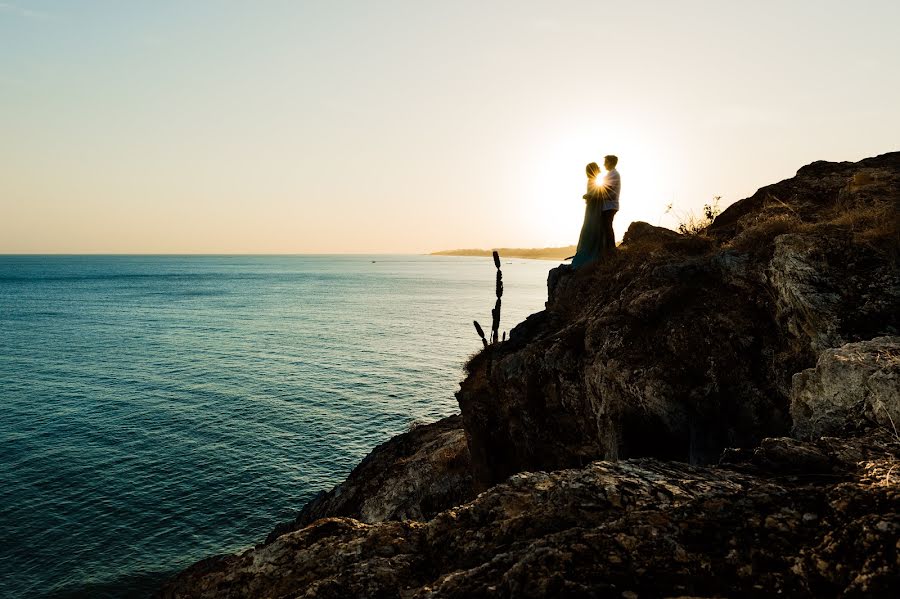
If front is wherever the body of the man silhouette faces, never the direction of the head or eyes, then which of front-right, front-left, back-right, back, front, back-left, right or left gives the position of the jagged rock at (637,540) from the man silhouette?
left

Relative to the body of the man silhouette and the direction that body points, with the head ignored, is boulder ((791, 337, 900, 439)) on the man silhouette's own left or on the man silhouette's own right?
on the man silhouette's own left

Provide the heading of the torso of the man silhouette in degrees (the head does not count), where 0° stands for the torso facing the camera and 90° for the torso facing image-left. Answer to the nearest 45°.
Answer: approximately 90°
